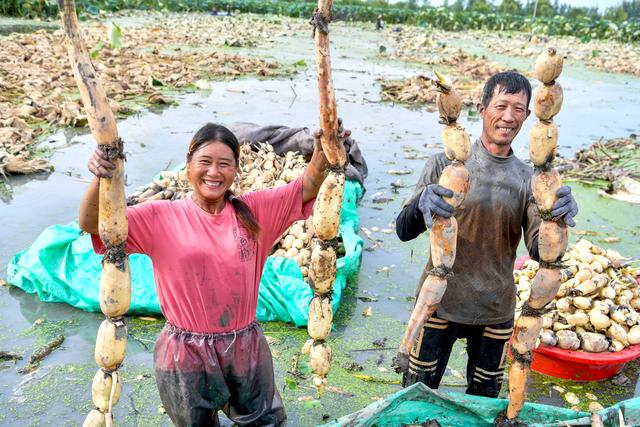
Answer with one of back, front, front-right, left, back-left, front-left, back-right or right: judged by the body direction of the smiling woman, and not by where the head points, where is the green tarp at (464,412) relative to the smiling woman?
left

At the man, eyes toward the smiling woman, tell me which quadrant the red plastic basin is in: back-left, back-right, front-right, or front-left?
back-right

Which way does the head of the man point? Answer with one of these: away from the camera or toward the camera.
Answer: toward the camera

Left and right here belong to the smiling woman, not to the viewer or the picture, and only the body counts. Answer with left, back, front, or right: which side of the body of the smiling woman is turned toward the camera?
front

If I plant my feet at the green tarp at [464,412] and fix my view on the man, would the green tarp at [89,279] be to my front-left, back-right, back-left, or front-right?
front-left

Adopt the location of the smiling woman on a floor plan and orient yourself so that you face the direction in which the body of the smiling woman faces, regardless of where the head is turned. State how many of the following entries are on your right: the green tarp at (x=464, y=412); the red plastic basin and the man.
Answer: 0

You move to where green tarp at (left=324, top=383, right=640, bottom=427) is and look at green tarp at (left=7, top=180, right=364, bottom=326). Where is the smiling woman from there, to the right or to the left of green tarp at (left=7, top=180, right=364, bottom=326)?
left

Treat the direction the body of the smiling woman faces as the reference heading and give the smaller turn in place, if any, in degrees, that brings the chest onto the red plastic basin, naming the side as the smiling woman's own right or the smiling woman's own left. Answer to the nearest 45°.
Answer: approximately 90° to the smiling woman's own left

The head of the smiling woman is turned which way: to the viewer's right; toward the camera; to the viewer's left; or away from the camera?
toward the camera

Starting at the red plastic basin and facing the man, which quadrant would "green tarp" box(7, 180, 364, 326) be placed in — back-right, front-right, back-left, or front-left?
front-right

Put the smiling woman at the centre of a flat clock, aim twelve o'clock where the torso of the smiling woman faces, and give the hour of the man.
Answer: The man is roughly at 9 o'clock from the smiling woman.
